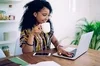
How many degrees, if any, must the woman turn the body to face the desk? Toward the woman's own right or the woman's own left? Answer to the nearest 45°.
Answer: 0° — they already face it

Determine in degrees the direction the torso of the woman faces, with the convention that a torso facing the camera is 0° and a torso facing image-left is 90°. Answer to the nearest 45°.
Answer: approximately 315°
